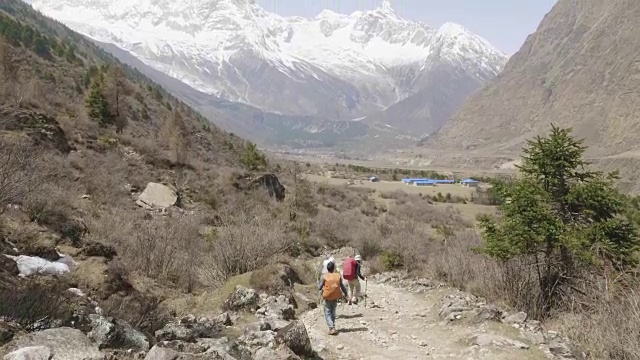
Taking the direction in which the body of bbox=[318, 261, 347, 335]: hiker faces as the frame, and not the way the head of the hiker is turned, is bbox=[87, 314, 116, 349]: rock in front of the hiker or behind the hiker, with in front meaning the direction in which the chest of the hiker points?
behind

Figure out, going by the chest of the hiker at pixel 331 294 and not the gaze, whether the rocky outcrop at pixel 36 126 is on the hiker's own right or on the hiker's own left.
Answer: on the hiker's own left

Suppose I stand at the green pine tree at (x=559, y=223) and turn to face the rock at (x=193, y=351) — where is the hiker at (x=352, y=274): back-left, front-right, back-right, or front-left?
front-right

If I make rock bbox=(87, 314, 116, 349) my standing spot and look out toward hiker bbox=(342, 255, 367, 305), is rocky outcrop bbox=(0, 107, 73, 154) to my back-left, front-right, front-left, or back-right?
front-left

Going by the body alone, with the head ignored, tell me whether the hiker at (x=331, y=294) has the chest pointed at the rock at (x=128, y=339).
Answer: no

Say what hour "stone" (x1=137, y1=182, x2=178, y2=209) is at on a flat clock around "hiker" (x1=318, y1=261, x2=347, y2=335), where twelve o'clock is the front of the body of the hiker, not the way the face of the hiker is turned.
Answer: The stone is roughly at 11 o'clock from the hiker.

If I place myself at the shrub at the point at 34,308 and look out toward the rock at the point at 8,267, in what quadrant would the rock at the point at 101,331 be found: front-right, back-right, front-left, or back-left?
back-right

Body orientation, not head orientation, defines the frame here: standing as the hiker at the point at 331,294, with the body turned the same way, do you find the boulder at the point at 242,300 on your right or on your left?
on your left

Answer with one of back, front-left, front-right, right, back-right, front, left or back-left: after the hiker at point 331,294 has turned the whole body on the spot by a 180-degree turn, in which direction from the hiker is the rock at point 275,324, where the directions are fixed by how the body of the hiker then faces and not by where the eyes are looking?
front-right

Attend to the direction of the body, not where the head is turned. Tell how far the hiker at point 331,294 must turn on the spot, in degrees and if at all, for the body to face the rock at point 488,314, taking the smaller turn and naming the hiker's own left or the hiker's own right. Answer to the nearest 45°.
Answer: approximately 90° to the hiker's own right

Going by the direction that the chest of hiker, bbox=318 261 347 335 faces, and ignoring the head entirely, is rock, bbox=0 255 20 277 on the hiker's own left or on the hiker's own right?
on the hiker's own left

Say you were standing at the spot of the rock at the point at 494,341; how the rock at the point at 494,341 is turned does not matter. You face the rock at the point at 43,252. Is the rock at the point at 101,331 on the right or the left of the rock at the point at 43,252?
left

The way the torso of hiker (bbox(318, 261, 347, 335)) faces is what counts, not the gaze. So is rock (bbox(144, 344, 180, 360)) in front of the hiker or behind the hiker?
behind

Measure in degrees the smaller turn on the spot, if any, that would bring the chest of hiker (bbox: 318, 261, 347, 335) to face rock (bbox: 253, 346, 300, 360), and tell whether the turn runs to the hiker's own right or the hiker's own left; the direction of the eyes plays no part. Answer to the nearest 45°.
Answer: approximately 180°

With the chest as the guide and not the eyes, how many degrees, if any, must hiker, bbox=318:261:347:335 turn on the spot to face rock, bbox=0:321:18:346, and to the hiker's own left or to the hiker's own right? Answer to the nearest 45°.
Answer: approximately 135° to the hiker's own left

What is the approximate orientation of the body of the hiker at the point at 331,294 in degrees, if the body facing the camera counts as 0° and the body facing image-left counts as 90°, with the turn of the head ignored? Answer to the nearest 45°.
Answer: approximately 180°
